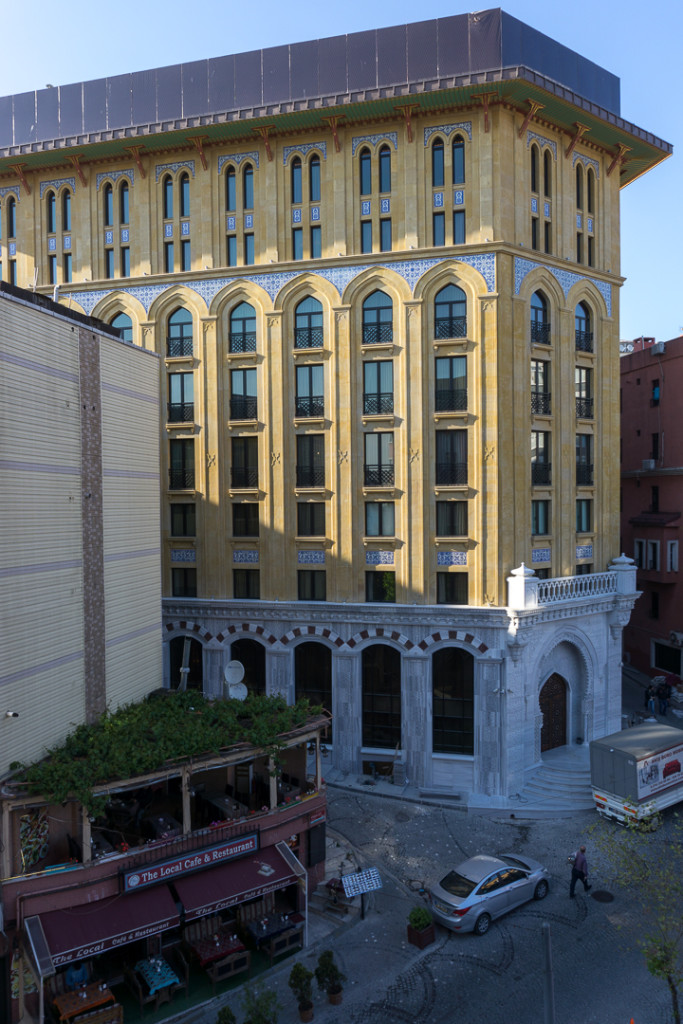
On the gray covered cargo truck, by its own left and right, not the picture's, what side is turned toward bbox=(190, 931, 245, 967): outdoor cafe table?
back

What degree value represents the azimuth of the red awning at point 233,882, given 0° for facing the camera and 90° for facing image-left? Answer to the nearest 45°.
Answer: approximately 315°

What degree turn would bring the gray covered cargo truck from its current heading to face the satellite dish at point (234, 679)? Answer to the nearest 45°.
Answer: approximately 135° to its left

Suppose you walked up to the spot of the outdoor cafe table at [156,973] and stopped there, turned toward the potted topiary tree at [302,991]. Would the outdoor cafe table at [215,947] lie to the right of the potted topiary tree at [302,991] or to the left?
left

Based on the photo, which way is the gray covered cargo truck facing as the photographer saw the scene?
facing away from the viewer and to the right of the viewer

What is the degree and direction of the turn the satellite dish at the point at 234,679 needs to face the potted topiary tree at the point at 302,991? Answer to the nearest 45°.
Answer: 0° — it already faces it
